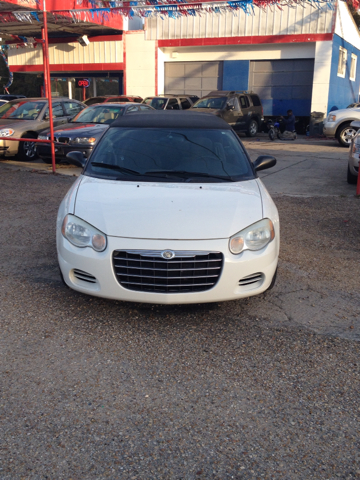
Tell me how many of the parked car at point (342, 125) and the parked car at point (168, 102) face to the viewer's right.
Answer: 0

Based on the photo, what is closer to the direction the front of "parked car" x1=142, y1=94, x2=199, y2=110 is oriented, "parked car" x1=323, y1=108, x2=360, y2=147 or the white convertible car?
the white convertible car

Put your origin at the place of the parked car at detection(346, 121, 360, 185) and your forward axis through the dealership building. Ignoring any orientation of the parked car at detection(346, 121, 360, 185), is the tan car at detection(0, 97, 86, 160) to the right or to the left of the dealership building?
left

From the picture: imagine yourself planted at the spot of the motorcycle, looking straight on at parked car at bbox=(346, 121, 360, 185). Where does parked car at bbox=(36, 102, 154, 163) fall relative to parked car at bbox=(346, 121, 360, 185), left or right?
right

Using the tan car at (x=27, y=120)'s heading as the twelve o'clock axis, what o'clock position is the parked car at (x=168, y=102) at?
The parked car is roughly at 6 o'clock from the tan car.

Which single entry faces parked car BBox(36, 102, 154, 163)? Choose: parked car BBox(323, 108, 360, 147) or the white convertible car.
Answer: parked car BBox(323, 108, 360, 147)

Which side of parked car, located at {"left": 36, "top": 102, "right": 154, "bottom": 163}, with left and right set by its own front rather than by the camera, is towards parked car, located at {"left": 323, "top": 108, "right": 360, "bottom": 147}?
back

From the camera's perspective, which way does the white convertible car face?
toward the camera

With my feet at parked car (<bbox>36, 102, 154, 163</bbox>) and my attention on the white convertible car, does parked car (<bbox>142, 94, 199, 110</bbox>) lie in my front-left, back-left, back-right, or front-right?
back-left

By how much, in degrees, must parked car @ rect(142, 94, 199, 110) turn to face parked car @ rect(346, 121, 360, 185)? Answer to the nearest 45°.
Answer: approximately 45° to its left

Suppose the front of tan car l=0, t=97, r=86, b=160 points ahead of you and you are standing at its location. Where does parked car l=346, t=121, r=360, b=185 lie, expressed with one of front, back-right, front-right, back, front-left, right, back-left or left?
left

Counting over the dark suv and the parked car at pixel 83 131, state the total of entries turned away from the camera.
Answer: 0

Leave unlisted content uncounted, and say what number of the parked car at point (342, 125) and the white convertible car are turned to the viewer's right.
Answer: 0

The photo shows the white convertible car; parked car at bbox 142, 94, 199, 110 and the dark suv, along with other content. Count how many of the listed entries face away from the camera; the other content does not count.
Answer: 0

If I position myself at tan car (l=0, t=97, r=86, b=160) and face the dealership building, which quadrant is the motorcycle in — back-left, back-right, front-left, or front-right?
front-right

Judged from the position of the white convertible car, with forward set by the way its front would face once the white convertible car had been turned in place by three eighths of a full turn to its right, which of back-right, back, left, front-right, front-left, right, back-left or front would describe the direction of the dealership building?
front-right

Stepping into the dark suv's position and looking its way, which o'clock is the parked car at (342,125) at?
The parked car is roughly at 9 o'clock from the dark suv.
